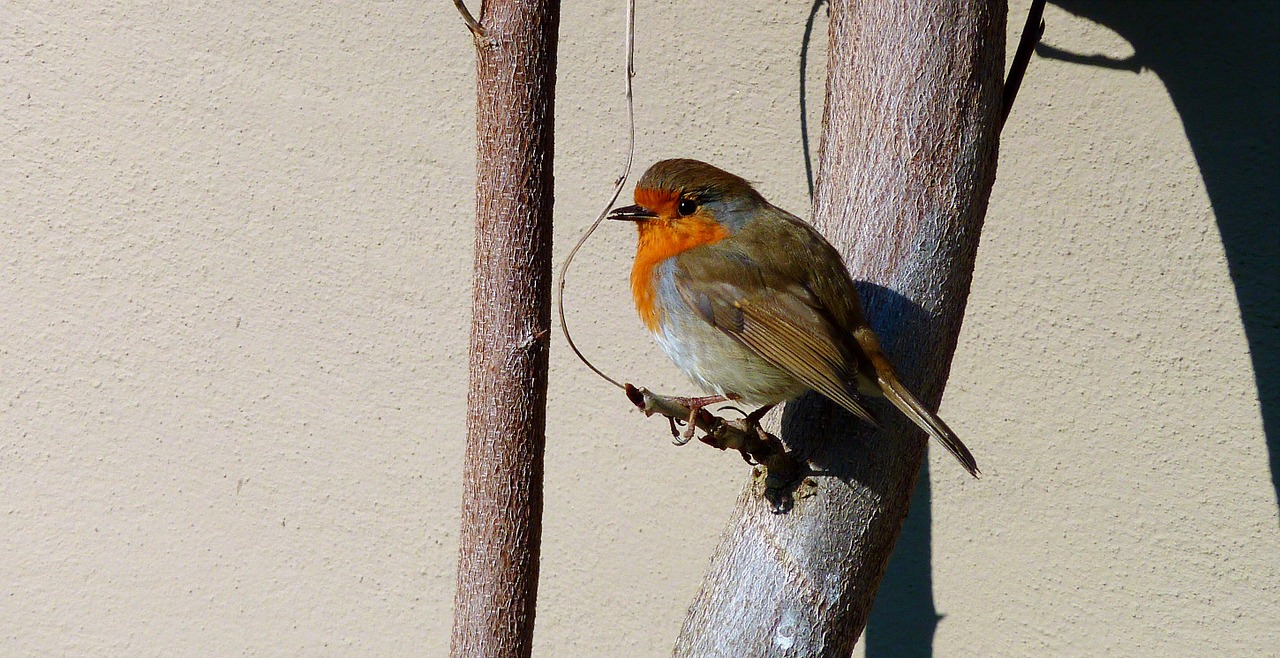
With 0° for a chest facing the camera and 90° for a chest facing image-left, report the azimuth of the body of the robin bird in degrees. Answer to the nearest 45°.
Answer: approximately 90°
